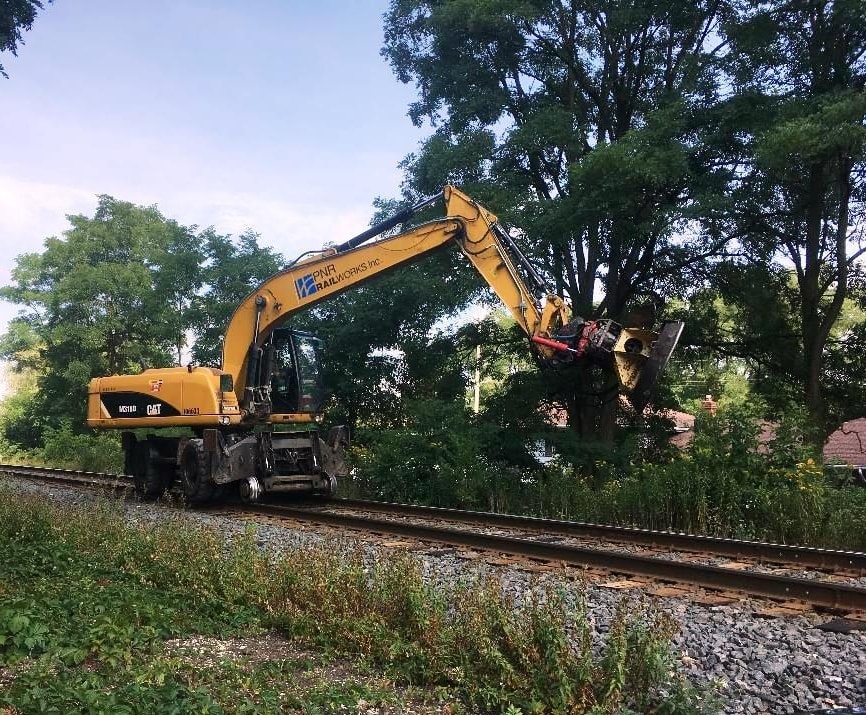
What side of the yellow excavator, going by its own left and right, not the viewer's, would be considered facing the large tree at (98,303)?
back

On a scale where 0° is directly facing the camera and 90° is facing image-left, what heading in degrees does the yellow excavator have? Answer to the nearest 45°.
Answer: approximately 315°

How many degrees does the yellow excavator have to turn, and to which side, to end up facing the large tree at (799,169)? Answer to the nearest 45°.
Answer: approximately 45° to its left
